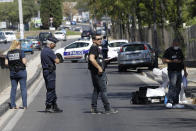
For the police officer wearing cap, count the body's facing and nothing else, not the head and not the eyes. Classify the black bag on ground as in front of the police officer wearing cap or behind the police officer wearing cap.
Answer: in front

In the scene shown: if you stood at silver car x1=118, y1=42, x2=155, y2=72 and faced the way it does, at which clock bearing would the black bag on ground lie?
The black bag on ground is roughly at 6 o'clock from the silver car.

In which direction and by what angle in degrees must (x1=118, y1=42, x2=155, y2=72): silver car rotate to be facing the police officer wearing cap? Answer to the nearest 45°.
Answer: approximately 180°

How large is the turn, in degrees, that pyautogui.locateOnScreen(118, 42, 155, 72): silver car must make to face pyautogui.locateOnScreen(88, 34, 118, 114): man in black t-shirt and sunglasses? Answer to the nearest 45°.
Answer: approximately 180°

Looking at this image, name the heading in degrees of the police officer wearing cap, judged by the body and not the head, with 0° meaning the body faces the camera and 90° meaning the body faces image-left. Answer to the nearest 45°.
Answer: approximately 270°

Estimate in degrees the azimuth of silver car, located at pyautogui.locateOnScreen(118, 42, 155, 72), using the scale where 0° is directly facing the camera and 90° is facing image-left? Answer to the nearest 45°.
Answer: approximately 180°

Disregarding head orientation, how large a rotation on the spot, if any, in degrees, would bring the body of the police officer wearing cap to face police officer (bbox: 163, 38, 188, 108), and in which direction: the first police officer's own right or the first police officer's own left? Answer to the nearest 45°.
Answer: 0° — they already face them
